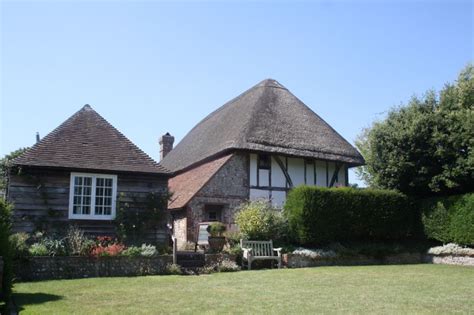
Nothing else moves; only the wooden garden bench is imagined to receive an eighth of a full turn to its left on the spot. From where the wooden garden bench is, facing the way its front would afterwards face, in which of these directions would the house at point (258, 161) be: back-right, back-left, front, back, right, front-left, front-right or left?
left

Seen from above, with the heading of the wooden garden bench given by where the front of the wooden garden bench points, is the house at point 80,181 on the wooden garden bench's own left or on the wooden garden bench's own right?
on the wooden garden bench's own right

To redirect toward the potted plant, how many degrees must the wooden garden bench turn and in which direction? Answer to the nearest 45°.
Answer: approximately 135° to its right

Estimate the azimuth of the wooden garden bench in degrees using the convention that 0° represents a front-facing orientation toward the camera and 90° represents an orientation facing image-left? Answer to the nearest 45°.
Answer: approximately 315°

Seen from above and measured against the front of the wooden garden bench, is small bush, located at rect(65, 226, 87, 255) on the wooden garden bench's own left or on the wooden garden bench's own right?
on the wooden garden bench's own right

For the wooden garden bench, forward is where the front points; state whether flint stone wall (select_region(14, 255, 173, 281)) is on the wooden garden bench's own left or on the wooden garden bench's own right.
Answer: on the wooden garden bench's own right

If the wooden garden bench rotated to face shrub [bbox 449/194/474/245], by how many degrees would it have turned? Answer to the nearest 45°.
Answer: approximately 45° to its left

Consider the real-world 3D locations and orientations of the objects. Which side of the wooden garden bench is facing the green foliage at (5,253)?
right

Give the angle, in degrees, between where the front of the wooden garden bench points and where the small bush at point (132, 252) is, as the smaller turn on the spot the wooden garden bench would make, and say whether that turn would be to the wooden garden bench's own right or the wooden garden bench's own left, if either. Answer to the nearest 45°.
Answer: approximately 90° to the wooden garden bench's own right

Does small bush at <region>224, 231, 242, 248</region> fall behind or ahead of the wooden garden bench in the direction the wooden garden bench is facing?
behind

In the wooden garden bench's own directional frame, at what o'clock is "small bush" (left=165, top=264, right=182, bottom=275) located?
The small bush is roughly at 3 o'clock from the wooden garden bench.

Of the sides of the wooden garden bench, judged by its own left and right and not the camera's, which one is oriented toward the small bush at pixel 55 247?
right

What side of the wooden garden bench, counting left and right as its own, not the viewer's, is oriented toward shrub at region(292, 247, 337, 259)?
left

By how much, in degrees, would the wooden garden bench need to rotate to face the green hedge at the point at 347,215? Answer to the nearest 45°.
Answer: approximately 90° to its left
